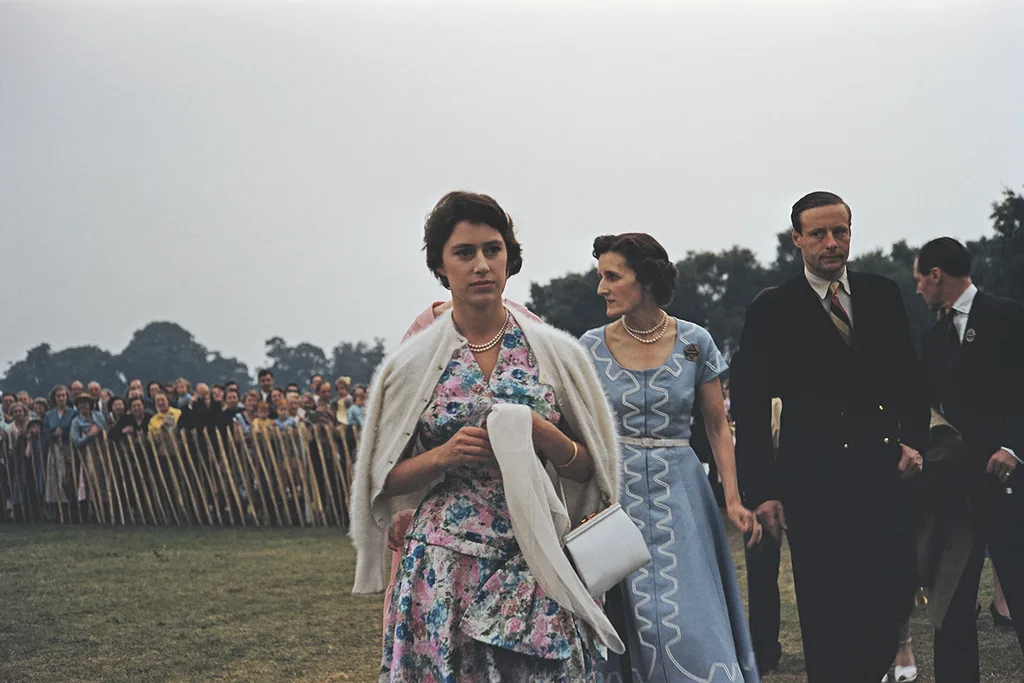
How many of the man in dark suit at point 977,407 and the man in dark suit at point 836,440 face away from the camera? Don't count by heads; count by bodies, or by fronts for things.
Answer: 0

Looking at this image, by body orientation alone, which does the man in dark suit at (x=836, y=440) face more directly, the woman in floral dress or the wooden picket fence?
the woman in floral dress

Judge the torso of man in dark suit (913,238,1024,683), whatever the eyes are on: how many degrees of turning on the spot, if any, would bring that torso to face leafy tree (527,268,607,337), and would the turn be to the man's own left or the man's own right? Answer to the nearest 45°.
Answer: approximately 135° to the man's own right

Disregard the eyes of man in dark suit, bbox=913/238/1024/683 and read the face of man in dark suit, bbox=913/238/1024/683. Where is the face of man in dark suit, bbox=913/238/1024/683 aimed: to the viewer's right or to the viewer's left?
to the viewer's left

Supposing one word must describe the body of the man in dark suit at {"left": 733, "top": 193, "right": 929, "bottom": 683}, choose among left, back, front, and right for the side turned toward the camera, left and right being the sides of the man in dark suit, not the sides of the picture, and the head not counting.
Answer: front

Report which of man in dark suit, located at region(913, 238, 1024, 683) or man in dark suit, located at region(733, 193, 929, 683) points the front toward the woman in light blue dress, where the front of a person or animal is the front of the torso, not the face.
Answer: man in dark suit, located at region(913, 238, 1024, 683)

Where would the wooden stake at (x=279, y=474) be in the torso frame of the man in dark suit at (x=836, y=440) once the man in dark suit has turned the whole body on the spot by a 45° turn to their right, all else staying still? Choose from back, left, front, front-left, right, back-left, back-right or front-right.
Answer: right

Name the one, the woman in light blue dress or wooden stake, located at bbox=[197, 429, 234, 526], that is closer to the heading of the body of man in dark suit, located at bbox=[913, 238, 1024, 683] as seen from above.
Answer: the woman in light blue dress

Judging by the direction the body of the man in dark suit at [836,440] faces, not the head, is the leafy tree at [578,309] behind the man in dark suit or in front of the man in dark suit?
behind

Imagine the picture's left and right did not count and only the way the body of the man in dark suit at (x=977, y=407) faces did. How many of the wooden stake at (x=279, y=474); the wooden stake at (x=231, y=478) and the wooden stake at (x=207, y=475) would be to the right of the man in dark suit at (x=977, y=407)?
3

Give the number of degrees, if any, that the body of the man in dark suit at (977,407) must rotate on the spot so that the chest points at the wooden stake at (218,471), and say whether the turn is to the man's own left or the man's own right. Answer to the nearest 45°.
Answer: approximately 90° to the man's own right
